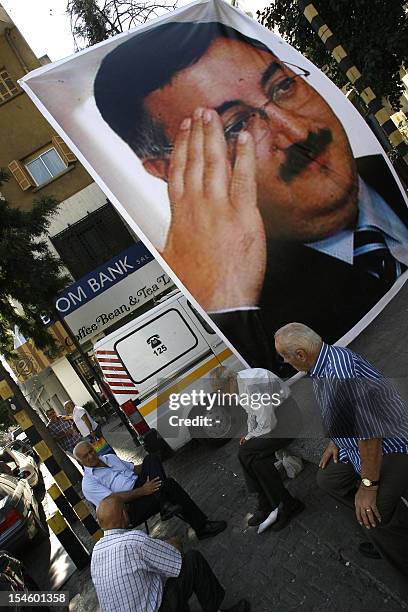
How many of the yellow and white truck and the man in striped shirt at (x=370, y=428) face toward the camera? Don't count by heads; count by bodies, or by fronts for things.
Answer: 0

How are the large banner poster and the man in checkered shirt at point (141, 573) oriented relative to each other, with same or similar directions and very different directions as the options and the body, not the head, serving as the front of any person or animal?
very different directions

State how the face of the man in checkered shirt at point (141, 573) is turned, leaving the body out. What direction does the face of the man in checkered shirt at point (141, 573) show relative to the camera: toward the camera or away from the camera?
away from the camera

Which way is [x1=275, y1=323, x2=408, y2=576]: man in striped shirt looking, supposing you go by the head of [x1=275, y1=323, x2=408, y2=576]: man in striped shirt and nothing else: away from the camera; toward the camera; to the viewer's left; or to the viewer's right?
to the viewer's left

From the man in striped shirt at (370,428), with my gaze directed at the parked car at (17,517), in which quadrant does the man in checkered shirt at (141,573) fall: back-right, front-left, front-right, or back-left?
front-left

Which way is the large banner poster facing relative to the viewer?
toward the camera

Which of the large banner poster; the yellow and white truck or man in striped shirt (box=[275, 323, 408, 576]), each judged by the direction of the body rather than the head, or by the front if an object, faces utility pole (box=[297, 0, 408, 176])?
the yellow and white truck

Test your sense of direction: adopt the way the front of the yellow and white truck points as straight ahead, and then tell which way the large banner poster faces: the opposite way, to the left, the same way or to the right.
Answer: to the right

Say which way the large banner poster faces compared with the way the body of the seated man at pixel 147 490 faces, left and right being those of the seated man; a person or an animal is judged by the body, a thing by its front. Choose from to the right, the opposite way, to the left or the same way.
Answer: to the right

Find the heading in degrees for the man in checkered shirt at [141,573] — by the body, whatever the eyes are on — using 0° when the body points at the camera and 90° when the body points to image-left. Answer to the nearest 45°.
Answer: approximately 225°

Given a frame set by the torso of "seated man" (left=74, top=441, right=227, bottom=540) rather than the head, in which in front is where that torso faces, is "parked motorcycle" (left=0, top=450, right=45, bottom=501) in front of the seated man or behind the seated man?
behind
